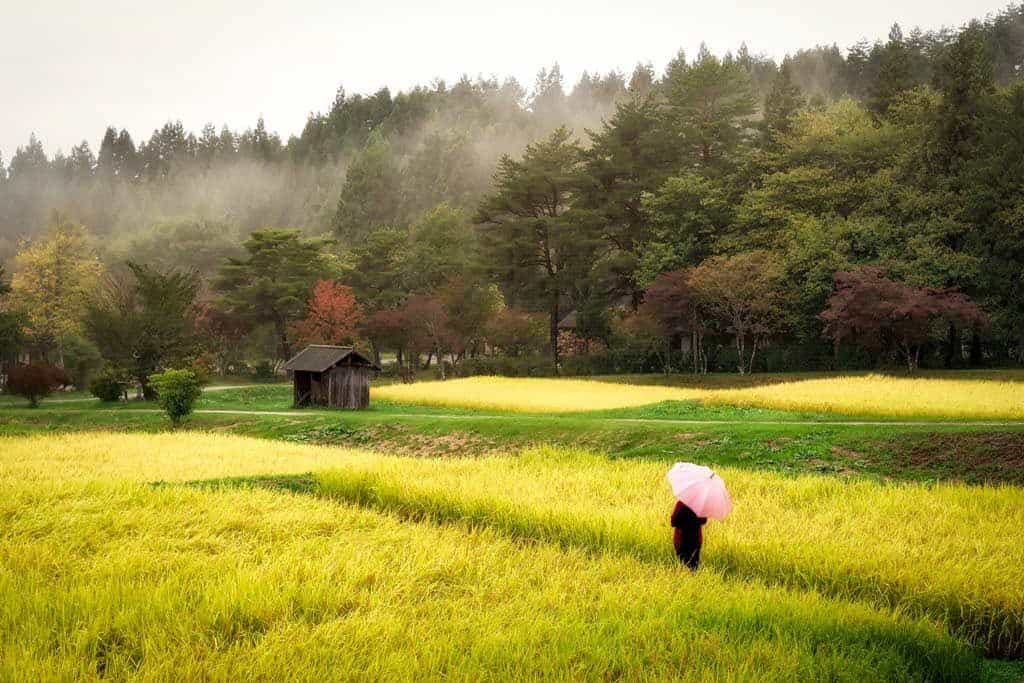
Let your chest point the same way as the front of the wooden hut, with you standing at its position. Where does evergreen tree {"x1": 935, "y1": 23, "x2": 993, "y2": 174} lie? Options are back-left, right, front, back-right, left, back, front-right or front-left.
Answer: back-left

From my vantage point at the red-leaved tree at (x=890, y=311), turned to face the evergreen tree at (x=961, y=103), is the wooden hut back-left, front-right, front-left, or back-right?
back-left

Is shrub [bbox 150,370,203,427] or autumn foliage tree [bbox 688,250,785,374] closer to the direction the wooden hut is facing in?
the shrub

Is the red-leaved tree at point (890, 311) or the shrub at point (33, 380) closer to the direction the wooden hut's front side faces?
the shrub

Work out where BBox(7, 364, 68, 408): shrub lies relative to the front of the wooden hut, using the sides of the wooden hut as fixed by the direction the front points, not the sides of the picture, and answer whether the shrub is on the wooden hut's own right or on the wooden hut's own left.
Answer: on the wooden hut's own right

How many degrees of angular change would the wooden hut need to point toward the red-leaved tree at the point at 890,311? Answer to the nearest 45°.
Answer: approximately 135° to its left

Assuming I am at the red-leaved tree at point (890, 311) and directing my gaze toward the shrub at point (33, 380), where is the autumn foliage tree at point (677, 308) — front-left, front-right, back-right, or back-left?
front-right

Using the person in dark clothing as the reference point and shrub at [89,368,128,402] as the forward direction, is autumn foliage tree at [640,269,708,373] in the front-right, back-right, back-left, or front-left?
front-right

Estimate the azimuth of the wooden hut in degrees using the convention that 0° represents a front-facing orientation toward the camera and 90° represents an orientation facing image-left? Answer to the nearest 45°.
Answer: approximately 45°

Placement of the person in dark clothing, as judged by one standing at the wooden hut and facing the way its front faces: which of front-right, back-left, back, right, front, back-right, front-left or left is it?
front-left
